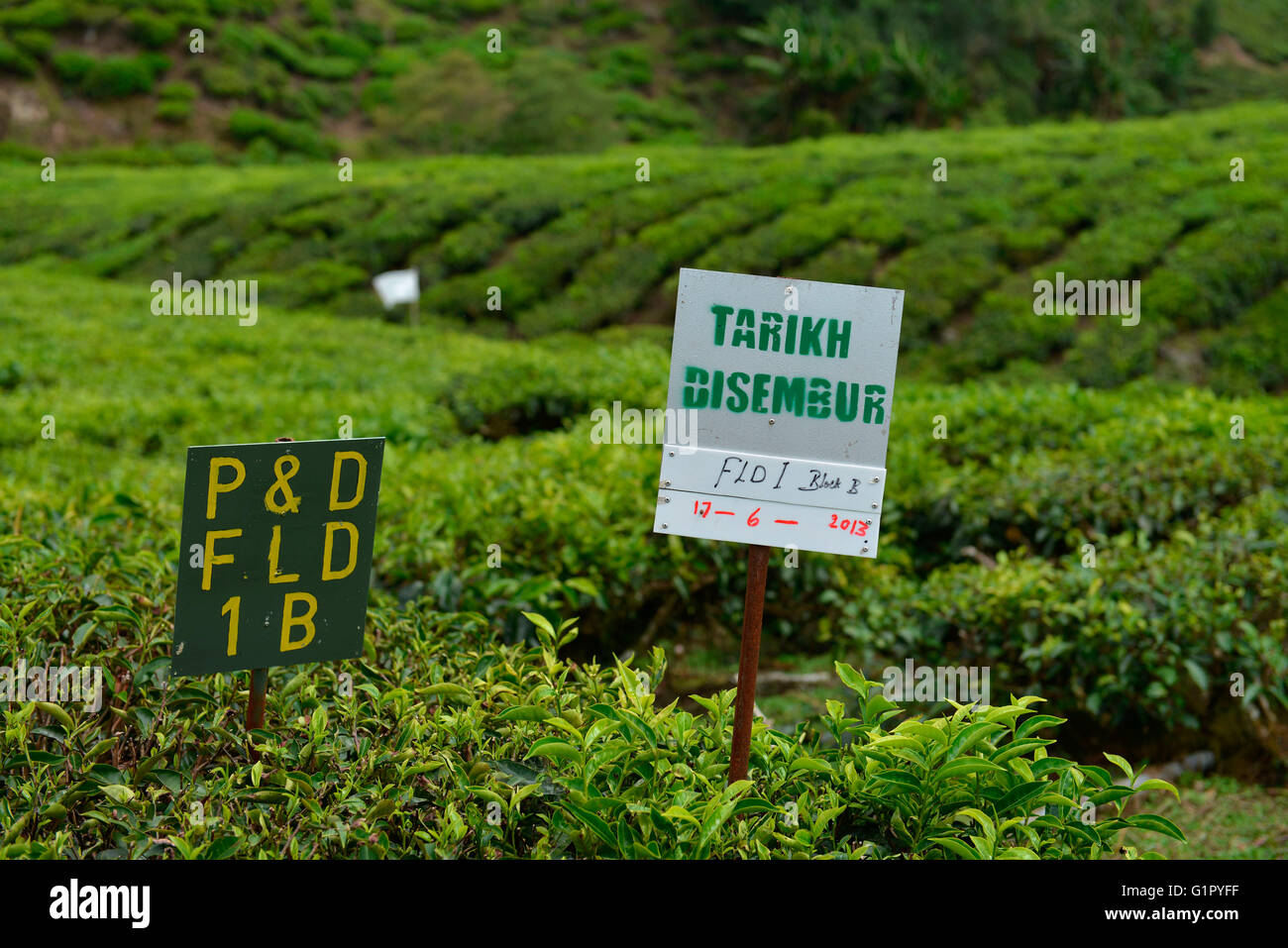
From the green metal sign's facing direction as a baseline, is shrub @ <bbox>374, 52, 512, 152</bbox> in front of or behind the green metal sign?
behind

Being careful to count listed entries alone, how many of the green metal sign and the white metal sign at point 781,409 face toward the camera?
2

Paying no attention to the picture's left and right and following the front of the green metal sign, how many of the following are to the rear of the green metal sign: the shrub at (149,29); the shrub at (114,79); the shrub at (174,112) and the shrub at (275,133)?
4

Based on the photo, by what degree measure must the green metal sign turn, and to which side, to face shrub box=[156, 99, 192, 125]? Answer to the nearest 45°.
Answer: approximately 180°

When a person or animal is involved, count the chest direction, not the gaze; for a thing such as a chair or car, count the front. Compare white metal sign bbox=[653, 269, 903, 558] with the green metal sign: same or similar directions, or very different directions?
same or similar directions

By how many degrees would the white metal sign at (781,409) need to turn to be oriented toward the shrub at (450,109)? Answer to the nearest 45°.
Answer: approximately 180°

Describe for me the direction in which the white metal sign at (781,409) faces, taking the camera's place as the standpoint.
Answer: facing the viewer

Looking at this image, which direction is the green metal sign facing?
toward the camera

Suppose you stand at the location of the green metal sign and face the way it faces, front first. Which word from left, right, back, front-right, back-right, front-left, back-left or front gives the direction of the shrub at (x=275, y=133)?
back
